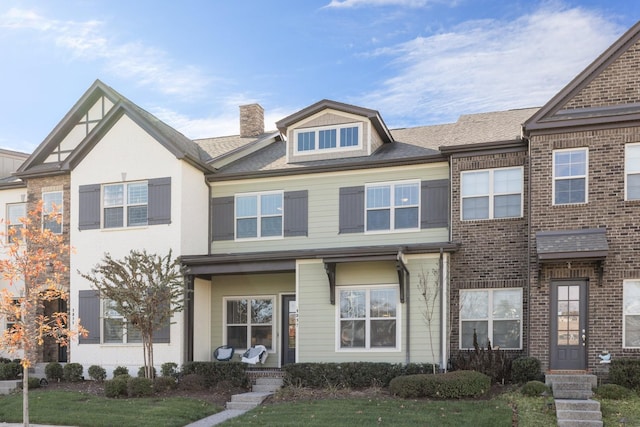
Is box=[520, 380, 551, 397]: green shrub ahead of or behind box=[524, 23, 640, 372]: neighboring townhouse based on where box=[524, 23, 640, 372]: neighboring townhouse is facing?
ahead

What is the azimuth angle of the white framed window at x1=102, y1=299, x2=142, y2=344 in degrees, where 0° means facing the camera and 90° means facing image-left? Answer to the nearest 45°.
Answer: approximately 0°

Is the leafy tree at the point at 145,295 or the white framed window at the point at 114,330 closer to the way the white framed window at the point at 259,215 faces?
the leafy tree
